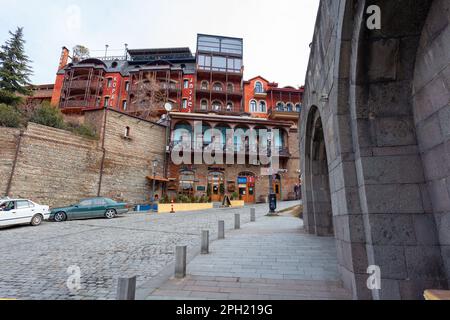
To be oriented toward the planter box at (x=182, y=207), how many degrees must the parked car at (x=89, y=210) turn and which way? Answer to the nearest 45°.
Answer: approximately 180°

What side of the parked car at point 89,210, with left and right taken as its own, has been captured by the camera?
left

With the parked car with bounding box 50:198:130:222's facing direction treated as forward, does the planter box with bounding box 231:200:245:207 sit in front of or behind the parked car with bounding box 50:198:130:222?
behind

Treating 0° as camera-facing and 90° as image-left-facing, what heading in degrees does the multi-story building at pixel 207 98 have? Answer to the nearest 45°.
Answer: approximately 0°

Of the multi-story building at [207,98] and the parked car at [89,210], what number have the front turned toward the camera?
1

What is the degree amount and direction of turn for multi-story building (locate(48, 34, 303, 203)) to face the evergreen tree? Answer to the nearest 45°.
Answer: approximately 90° to its right

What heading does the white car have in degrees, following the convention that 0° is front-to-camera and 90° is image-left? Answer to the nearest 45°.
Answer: approximately 90°

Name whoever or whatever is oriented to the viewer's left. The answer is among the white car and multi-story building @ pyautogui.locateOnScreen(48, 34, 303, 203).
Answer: the white car
